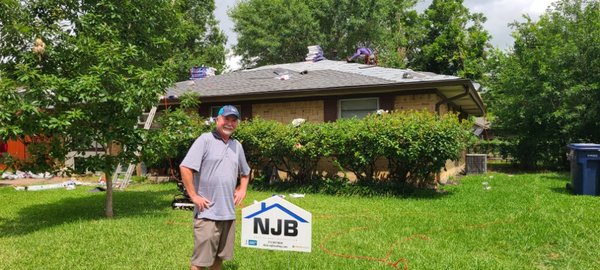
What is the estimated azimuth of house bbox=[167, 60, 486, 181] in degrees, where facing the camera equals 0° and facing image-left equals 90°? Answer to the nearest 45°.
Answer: approximately 0°

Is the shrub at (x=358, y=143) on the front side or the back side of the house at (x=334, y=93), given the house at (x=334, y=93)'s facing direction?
on the front side

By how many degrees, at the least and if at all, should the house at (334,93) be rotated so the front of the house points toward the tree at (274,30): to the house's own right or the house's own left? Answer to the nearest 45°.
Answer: approximately 180°

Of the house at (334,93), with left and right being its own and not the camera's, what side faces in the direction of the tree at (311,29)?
back

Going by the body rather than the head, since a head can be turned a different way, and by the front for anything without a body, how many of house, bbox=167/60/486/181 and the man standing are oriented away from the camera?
0

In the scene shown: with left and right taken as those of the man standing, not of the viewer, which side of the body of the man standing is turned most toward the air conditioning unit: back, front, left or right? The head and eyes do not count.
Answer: left

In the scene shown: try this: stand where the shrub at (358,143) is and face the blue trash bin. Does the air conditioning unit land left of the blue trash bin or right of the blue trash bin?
left

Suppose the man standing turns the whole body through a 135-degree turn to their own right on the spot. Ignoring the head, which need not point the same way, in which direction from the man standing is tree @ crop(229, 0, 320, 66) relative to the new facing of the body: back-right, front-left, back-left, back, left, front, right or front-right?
right

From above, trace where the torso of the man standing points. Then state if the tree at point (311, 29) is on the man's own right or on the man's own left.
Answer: on the man's own left

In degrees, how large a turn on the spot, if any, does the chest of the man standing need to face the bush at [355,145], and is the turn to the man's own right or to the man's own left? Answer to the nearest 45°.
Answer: approximately 90° to the man's own left

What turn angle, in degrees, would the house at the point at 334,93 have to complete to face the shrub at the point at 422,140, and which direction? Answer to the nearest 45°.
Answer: approximately 45° to its left

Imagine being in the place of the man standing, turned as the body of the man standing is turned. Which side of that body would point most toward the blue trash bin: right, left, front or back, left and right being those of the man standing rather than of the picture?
left
